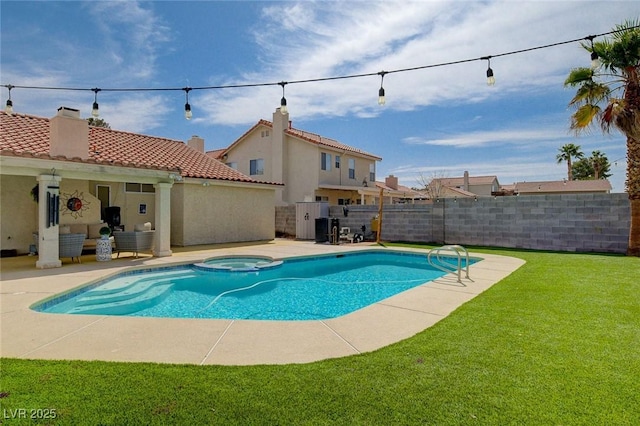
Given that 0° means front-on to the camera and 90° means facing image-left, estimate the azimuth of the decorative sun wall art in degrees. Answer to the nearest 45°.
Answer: approximately 0°

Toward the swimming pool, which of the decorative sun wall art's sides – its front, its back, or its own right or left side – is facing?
front

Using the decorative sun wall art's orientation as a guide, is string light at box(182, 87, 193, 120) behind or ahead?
ahead

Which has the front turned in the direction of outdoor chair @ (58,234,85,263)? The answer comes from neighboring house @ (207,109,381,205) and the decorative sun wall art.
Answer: the decorative sun wall art

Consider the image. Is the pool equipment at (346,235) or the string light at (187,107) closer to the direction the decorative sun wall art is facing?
the string light
